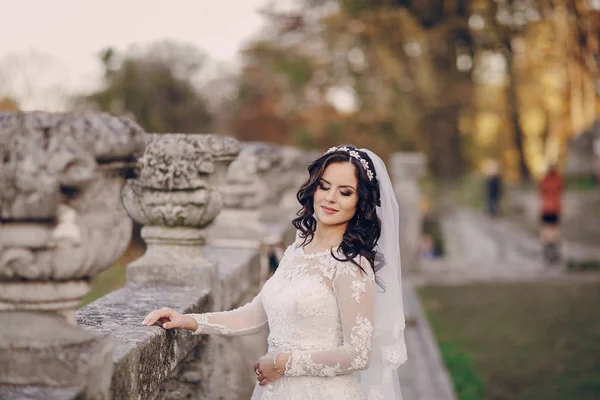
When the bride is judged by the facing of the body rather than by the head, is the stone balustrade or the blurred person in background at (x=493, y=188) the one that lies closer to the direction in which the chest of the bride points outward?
the stone balustrade

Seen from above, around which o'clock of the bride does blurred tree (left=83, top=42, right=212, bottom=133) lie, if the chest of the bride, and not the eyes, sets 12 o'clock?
The blurred tree is roughly at 4 o'clock from the bride.

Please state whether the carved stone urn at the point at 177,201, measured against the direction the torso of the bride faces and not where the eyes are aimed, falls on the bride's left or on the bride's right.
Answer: on the bride's right

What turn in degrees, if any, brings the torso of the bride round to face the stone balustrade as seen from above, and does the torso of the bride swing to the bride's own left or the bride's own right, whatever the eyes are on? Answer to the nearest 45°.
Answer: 0° — they already face it

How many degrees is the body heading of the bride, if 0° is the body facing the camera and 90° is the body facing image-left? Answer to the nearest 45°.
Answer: approximately 45°

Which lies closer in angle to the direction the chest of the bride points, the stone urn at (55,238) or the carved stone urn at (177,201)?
the stone urn at (55,238)

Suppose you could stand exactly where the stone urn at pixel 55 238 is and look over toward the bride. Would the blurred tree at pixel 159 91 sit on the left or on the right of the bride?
left

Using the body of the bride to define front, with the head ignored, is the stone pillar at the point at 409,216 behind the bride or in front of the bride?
behind

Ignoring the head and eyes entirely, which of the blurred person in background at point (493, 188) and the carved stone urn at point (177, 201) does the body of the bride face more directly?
the carved stone urn
